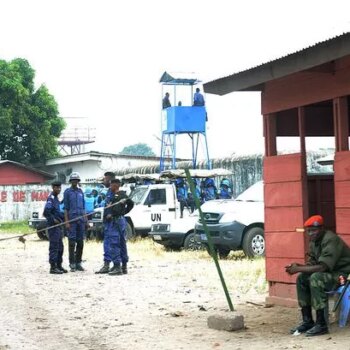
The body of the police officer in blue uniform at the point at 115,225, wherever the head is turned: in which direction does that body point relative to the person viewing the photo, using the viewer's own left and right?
facing the viewer and to the left of the viewer

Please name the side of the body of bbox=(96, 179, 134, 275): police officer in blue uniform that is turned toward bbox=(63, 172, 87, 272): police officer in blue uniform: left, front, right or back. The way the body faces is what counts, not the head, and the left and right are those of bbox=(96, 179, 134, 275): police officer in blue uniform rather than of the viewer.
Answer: right

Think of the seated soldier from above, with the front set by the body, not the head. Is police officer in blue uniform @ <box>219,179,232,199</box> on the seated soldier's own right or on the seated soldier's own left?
on the seated soldier's own right

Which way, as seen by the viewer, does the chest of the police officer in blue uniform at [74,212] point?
toward the camera

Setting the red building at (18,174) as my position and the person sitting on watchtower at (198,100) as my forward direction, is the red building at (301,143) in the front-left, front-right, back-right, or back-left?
front-right

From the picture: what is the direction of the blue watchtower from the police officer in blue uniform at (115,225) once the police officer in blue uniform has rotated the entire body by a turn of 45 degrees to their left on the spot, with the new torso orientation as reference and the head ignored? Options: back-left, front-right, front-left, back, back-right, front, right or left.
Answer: back

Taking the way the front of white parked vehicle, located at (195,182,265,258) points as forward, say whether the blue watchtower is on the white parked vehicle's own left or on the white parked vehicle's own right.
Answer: on the white parked vehicle's own right

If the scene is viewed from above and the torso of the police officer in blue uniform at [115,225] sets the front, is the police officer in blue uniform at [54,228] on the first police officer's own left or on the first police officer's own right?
on the first police officer's own right

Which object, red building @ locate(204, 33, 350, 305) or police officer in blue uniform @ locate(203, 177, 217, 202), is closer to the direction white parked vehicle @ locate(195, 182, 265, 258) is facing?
the red building

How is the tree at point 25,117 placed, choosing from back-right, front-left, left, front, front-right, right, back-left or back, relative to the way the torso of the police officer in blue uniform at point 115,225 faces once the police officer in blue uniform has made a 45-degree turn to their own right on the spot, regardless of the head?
right

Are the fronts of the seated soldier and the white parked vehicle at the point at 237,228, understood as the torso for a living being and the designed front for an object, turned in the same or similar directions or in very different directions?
same or similar directions

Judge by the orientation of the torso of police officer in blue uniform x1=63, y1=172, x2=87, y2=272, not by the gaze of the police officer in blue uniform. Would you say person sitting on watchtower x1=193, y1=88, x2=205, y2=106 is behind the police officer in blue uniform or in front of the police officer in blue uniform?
behind

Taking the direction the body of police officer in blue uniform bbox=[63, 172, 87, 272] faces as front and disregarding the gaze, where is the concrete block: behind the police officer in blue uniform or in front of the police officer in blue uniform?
in front

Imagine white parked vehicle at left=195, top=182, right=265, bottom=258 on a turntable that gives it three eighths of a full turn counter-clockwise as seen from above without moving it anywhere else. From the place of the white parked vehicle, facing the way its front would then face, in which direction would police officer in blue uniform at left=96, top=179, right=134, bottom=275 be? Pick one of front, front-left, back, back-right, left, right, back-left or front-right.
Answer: back-right

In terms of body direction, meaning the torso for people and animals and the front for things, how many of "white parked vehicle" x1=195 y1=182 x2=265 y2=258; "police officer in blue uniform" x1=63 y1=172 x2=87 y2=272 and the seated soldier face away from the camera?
0

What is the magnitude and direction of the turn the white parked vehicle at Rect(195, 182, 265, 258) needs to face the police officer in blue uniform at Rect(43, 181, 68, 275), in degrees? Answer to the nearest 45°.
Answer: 0° — it already faces them

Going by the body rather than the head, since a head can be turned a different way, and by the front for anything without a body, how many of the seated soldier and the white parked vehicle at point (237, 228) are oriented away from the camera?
0
